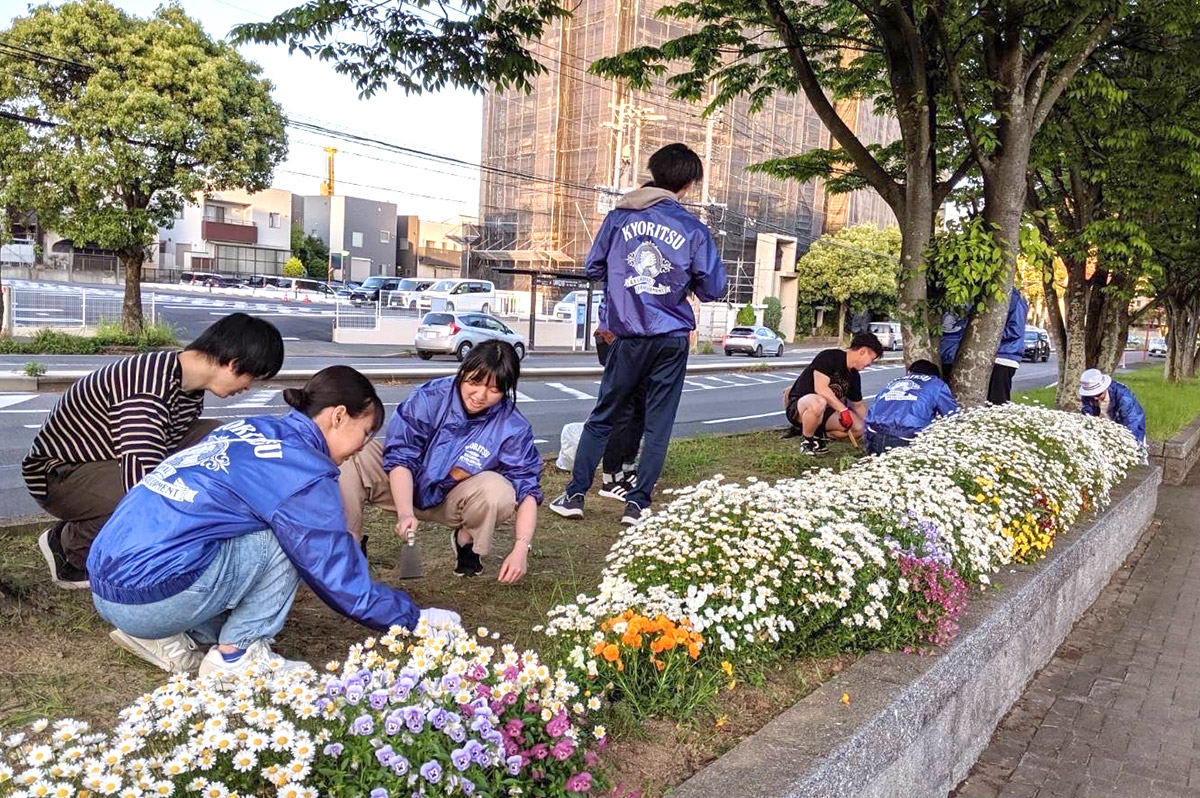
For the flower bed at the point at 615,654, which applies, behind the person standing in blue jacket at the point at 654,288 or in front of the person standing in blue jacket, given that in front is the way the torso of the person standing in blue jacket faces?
behind

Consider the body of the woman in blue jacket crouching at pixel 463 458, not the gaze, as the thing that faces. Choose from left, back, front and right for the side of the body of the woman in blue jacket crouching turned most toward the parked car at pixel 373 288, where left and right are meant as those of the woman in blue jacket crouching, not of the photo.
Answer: back

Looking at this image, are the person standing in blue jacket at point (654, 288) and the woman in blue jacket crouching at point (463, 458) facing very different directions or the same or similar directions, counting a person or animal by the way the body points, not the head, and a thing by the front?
very different directions

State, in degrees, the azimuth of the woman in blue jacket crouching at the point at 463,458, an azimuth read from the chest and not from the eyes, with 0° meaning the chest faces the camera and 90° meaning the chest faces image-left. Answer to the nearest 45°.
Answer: approximately 0°

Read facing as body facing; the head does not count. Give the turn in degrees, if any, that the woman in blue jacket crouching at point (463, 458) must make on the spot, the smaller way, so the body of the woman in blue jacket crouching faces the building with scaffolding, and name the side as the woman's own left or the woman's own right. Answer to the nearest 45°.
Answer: approximately 180°

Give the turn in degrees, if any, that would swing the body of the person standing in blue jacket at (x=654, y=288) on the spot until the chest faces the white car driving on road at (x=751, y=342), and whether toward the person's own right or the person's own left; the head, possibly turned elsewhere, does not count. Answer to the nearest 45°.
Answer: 0° — they already face it

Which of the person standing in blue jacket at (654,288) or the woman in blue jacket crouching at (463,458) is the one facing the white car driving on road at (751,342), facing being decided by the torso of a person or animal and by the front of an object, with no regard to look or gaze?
the person standing in blue jacket

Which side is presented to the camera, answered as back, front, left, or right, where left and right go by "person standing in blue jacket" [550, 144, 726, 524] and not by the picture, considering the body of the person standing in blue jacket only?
back

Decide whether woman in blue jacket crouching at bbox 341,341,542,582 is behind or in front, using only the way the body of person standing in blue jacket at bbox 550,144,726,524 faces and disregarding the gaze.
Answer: behind

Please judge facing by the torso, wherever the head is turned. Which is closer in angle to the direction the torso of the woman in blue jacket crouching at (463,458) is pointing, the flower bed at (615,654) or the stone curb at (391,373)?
the flower bed

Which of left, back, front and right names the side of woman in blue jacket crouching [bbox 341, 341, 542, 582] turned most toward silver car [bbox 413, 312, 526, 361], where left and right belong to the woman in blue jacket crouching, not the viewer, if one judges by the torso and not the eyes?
back

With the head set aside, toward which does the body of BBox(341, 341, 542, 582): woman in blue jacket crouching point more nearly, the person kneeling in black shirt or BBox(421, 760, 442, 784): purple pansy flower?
the purple pansy flower

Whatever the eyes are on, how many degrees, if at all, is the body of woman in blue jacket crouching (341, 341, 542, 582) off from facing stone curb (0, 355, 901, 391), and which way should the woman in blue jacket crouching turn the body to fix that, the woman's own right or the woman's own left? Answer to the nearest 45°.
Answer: approximately 180°

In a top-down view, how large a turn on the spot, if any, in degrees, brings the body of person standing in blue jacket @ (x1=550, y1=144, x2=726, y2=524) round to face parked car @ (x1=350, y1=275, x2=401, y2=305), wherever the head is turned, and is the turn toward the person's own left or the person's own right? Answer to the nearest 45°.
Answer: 0° — they already face it
